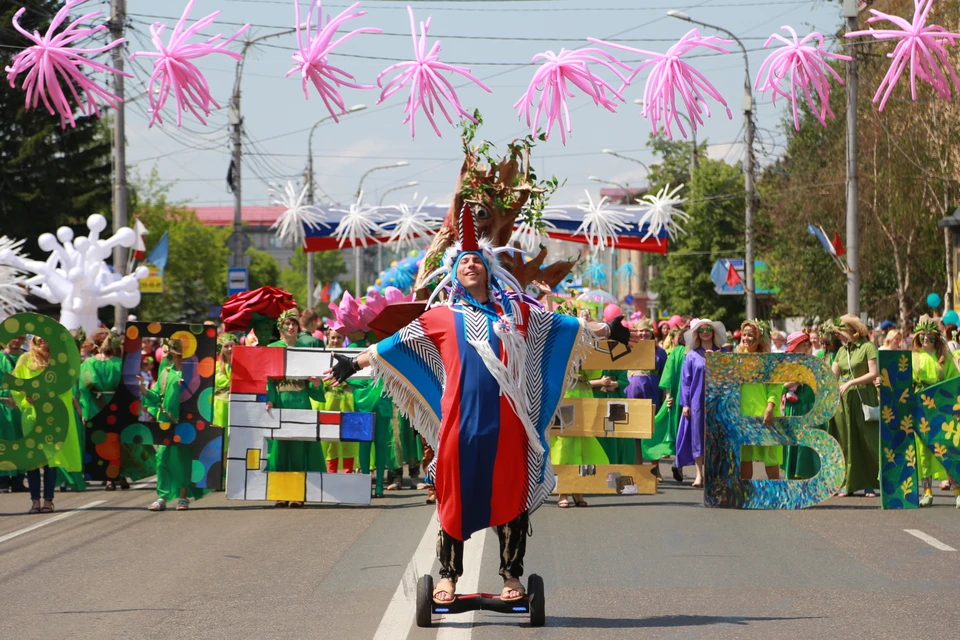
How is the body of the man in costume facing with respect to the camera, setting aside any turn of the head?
toward the camera

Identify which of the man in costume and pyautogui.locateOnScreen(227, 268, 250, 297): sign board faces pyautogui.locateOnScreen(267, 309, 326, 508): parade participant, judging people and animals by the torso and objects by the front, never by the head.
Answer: the sign board

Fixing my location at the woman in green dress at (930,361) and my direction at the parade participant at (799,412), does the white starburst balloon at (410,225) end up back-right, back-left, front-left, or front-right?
front-right

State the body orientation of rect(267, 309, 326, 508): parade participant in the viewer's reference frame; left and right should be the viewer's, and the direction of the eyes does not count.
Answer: facing the viewer

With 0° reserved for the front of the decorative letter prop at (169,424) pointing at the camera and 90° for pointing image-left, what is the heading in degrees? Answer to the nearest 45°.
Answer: approximately 0°

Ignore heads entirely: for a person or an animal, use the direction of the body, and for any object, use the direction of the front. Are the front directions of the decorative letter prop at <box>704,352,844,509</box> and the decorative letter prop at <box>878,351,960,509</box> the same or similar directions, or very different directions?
same or similar directions

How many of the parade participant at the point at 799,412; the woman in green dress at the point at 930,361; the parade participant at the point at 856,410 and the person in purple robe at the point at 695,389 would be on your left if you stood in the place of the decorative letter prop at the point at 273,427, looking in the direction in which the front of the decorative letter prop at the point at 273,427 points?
4

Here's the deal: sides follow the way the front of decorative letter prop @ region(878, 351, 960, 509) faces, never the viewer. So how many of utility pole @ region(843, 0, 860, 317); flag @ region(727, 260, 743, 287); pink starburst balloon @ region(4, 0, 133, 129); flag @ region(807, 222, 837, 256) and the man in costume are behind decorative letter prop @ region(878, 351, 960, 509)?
3

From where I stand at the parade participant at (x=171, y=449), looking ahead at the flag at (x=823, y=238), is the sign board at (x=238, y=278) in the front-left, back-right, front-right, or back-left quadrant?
front-left

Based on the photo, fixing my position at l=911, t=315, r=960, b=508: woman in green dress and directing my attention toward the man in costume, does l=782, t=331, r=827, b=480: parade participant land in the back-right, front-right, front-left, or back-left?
front-right

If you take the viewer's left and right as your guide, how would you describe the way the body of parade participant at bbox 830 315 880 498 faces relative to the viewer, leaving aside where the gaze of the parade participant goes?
facing the viewer and to the left of the viewer

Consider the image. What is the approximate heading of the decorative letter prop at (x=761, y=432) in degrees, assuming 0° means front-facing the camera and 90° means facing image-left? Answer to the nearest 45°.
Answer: approximately 0°

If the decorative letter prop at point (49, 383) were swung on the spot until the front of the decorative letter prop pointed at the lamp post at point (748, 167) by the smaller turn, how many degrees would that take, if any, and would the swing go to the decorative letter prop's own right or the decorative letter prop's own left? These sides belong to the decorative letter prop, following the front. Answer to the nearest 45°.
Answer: approximately 135° to the decorative letter prop's own left

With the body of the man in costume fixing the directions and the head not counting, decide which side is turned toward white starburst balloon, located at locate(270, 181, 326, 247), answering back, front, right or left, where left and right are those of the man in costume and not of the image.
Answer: back

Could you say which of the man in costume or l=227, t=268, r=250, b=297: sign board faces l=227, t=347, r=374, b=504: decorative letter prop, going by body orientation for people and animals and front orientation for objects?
the sign board

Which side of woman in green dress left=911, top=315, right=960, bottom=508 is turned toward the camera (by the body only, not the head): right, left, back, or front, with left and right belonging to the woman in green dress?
front
